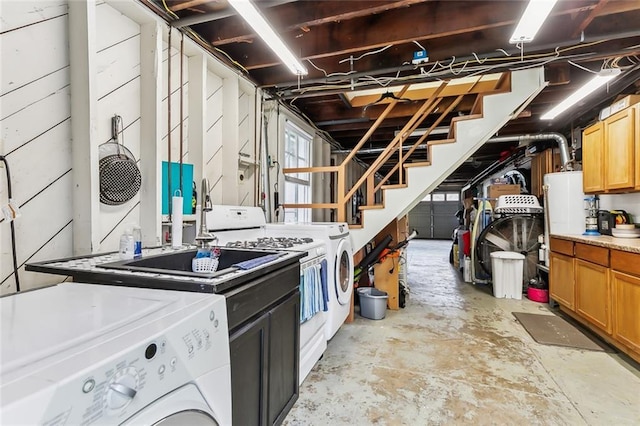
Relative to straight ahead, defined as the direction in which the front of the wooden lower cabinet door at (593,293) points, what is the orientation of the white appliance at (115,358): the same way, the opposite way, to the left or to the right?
the opposite way

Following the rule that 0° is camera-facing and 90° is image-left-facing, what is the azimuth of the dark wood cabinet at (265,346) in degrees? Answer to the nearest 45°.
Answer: approximately 315°

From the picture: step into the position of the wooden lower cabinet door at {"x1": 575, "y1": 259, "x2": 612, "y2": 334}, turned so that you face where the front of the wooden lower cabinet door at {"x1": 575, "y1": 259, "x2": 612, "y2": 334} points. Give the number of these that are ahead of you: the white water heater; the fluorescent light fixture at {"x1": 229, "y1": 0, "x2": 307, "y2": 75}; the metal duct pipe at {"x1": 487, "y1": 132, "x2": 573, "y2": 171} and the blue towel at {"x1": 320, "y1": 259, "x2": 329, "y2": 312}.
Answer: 2

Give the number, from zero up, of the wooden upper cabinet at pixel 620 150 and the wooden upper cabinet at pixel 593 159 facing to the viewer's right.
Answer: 0

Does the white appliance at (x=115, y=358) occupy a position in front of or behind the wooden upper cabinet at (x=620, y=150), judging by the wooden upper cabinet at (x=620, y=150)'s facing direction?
in front

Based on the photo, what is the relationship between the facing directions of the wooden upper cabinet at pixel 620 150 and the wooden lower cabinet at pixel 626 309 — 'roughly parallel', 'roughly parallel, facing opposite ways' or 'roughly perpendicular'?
roughly parallel

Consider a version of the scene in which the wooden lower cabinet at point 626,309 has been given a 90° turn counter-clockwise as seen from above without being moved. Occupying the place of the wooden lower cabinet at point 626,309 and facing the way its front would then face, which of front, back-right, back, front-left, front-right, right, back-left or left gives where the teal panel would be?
right

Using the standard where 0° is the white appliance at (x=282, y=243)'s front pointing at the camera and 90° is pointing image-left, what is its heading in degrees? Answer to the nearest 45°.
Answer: approximately 315°

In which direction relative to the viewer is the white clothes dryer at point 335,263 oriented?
to the viewer's right

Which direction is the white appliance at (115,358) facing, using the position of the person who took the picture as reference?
facing the viewer and to the right of the viewer

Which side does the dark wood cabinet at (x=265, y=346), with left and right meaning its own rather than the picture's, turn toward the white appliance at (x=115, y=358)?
right

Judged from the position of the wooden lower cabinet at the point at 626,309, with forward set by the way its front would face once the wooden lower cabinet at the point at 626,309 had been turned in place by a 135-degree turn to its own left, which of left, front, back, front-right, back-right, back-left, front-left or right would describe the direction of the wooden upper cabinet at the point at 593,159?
left
